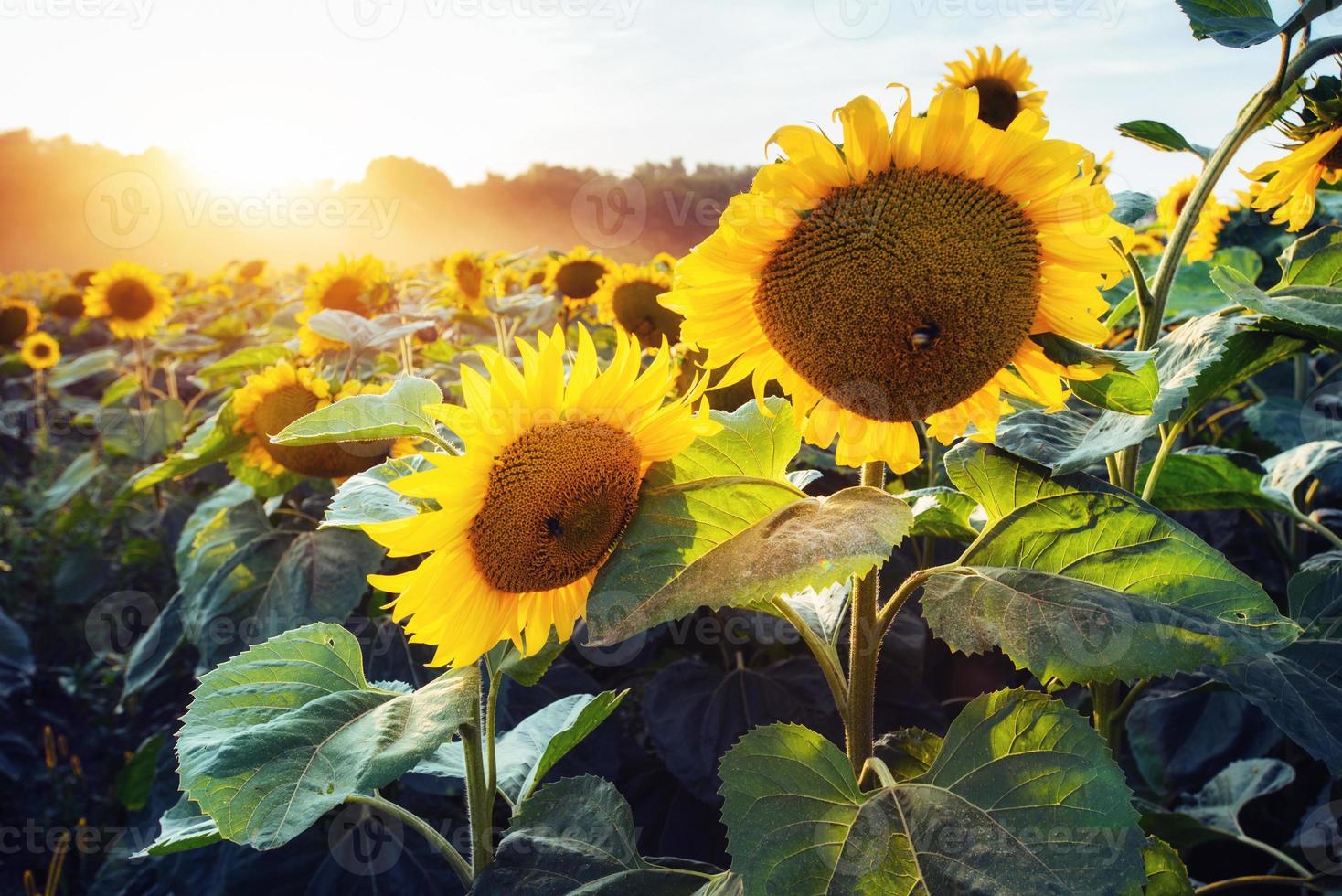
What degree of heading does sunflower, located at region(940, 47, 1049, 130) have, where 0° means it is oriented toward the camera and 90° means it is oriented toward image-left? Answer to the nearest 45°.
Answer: approximately 0°

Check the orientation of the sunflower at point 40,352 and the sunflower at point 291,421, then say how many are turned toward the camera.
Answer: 2

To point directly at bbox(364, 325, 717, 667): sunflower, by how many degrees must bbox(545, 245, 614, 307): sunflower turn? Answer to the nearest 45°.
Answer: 0° — it already faces it

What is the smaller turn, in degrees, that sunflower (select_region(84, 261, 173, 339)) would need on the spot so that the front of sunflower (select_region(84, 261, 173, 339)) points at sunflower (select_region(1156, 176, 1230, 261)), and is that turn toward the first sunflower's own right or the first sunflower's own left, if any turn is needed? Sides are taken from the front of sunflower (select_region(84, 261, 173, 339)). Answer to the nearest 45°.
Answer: approximately 45° to the first sunflower's own left
